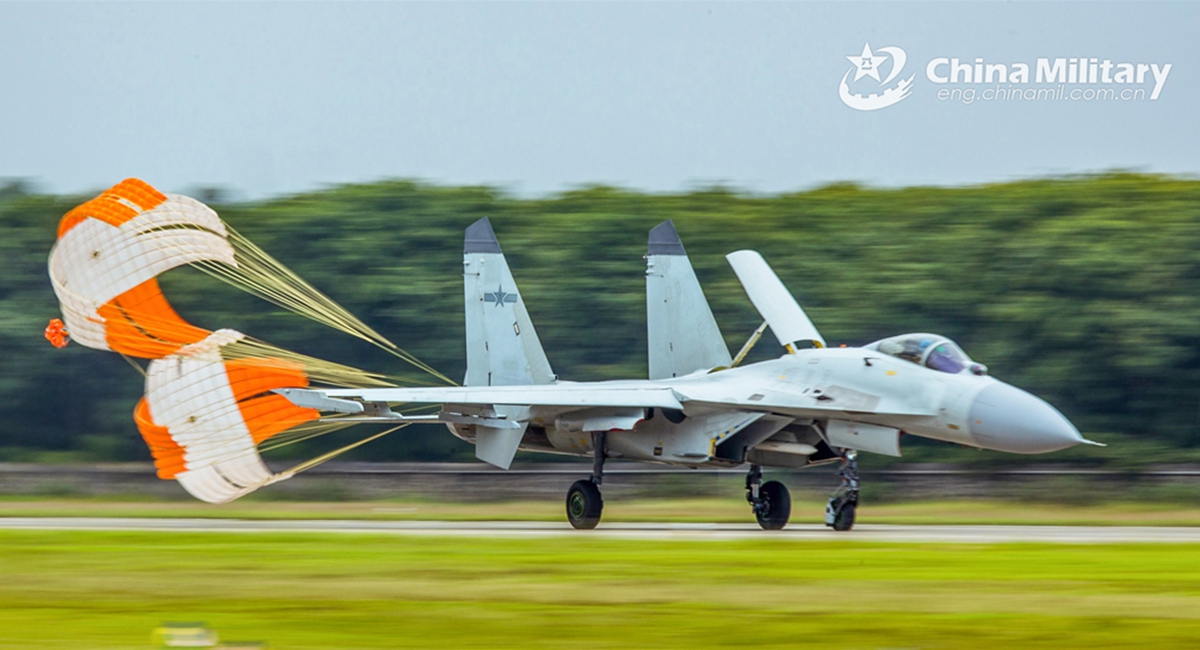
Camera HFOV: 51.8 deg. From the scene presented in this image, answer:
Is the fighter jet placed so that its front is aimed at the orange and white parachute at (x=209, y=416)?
no

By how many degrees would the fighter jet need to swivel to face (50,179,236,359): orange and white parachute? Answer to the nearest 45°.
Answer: approximately 135° to its right

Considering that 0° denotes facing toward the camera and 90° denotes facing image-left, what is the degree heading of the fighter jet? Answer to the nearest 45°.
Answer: approximately 315°
